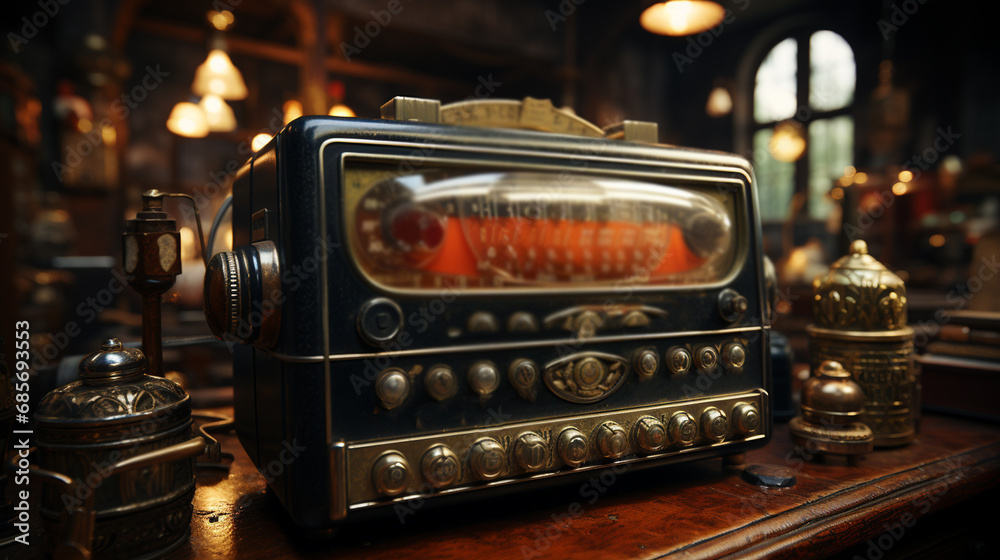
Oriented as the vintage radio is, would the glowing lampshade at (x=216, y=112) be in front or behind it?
behind

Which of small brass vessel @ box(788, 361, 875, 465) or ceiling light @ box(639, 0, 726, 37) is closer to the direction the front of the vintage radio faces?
the small brass vessel

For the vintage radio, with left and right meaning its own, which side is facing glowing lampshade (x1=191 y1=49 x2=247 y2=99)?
back

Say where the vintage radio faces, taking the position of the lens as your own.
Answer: facing the viewer and to the right of the viewer

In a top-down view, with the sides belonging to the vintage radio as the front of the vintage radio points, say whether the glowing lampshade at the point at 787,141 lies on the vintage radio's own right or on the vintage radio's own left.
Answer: on the vintage radio's own left

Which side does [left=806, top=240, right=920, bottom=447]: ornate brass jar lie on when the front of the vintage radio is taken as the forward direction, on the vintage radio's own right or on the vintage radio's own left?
on the vintage radio's own left

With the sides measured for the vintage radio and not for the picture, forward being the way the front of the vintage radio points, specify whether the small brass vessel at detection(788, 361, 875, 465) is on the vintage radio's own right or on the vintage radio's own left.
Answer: on the vintage radio's own left

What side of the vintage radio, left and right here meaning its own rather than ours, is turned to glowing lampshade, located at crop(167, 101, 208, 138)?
back

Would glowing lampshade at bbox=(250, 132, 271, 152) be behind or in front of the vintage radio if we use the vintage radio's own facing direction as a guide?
behind
